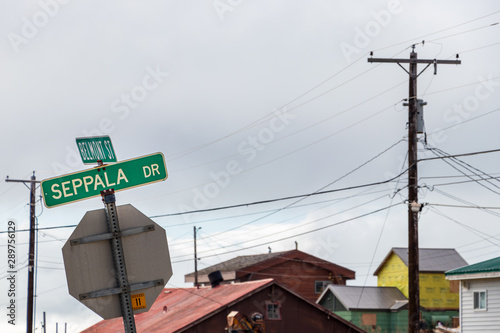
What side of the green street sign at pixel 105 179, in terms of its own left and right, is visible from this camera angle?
front

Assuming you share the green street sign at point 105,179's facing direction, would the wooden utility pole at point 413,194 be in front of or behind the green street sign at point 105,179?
behind

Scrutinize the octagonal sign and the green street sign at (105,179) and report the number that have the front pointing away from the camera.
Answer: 1

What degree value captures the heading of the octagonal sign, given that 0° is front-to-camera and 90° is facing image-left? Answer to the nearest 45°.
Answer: approximately 180°

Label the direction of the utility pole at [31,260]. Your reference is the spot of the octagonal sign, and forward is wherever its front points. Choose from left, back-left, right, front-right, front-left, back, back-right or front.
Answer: front

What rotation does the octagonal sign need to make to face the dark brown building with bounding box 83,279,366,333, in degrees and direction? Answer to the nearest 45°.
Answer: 0° — it already faces it

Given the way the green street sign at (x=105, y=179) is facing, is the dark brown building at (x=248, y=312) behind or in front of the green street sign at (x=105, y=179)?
behind

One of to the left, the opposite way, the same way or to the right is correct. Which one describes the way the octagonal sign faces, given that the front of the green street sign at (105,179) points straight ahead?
the opposite way
